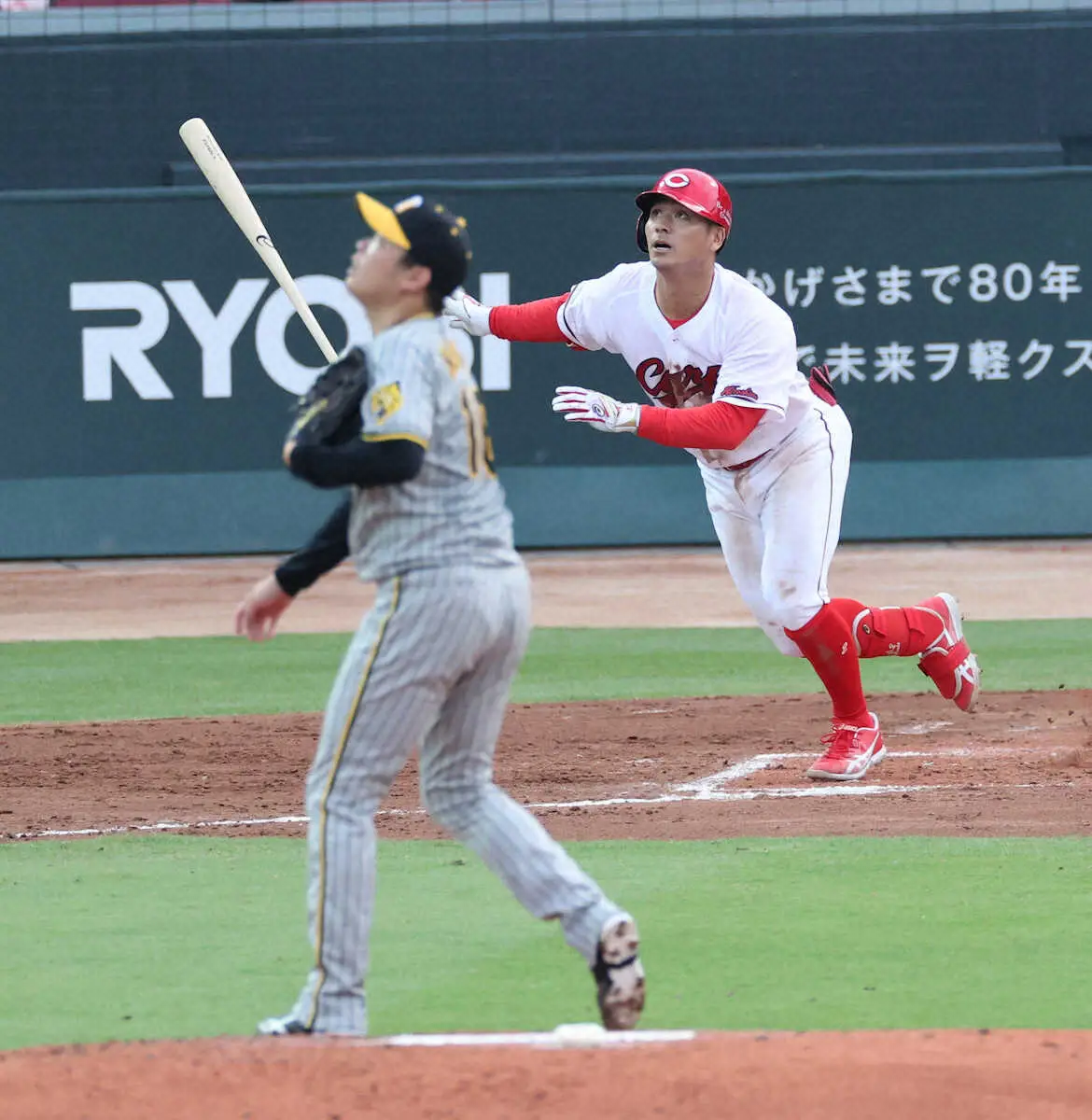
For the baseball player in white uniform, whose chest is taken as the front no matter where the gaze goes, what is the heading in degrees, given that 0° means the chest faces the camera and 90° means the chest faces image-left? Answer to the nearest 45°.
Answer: approximately 45°

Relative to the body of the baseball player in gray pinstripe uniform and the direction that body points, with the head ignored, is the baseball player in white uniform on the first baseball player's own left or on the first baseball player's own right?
on the first baseball player's own right

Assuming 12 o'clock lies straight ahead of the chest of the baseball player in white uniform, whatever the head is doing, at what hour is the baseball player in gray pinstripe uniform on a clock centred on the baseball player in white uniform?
The baseball player in gray pinstripe uniform is roughly at 11 o'clock from the baseball player in white uniform.

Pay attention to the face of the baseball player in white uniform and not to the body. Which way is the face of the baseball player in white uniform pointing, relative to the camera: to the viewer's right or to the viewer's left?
to the viewer's left

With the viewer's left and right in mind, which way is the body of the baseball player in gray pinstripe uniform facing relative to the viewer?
facing away from the viewer and to the left of the viewer
